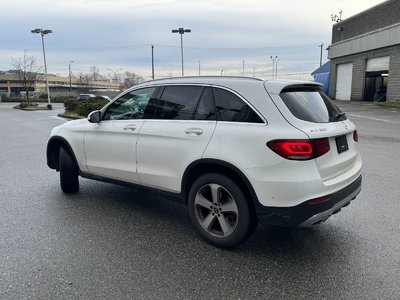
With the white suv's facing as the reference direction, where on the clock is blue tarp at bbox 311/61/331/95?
The blue tarp is roughly at 2 o'clock from the white suv.

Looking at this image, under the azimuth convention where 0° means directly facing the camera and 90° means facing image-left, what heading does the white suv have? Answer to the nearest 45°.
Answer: approximately 135°
